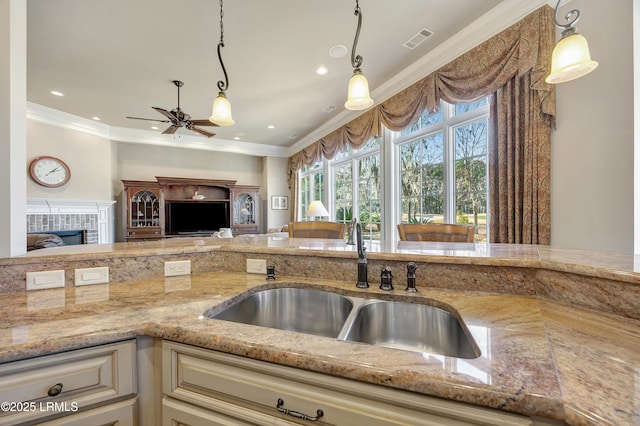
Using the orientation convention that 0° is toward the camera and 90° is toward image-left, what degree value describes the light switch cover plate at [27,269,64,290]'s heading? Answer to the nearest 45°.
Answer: approximately 0°

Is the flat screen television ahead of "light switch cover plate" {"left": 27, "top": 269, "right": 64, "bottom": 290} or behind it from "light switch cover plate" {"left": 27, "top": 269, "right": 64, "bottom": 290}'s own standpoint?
behind

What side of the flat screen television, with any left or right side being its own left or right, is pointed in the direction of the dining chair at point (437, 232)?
front

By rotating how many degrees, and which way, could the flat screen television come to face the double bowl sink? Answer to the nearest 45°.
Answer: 0° — it already faces it

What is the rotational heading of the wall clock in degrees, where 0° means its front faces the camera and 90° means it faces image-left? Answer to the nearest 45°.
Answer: approximately 315°

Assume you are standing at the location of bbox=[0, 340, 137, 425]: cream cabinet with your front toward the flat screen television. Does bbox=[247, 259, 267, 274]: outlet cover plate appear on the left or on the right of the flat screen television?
right

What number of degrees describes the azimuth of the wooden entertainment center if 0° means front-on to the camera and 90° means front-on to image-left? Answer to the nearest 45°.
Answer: approximately 0°

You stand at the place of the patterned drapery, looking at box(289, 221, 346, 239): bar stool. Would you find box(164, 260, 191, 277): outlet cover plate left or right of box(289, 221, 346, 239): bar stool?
left

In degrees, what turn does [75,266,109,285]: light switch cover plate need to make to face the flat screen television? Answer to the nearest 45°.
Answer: approximately 180°

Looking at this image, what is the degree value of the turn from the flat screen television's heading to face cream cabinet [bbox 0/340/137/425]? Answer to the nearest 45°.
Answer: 0° — it already faces it
